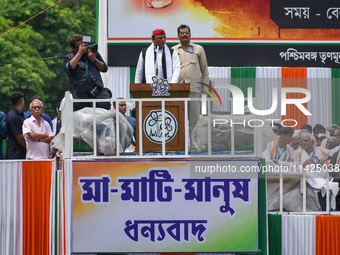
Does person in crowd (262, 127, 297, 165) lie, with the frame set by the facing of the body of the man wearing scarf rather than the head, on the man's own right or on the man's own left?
on the man's own left

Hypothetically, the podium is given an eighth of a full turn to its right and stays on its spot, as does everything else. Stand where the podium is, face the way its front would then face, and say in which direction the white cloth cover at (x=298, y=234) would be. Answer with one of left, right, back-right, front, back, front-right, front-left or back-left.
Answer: back-left

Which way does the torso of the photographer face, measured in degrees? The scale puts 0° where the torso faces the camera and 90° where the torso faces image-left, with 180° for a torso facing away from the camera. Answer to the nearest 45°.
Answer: approximately 315°

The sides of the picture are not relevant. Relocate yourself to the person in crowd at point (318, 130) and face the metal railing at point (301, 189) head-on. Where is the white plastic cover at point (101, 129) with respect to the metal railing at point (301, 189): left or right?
right

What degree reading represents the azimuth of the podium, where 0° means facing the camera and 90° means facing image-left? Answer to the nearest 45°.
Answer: approximately 0°
